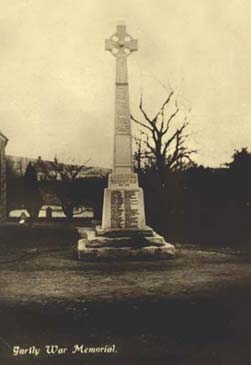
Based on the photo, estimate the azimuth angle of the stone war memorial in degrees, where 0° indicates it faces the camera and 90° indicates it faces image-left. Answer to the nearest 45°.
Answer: approximately 0°

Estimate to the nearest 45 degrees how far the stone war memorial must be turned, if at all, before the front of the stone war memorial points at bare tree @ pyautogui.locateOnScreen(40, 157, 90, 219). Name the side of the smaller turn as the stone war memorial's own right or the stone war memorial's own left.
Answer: approximately 180°
